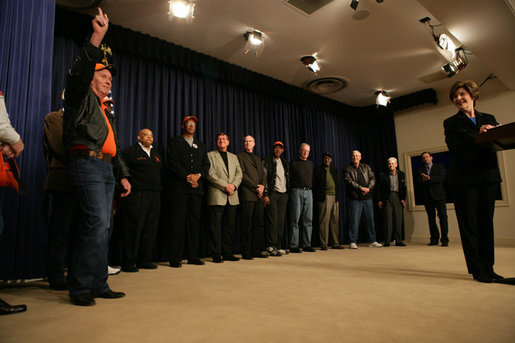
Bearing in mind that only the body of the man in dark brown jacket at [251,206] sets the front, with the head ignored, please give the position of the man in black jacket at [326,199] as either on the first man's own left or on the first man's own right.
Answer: on the first man's own left

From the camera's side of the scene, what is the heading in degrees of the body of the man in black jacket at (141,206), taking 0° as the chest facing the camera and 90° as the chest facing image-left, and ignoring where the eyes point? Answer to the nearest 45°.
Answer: approximately 315°

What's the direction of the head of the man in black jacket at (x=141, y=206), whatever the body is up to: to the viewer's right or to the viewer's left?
to the viewer's right

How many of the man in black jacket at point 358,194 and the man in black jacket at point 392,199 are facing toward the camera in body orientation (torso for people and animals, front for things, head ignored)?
2

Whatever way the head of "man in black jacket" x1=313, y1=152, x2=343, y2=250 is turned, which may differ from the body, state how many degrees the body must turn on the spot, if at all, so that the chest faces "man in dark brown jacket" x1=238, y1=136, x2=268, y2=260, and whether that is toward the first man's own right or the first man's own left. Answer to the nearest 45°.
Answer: approximately 90° to the first man's own right

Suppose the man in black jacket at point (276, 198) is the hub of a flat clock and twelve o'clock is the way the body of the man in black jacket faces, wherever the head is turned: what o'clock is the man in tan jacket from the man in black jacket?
The man in tan jacket is roughly at 3 o'clock from the man in black jacket.

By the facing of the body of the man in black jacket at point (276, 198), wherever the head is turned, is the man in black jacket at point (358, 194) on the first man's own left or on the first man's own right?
on the first man's own left
